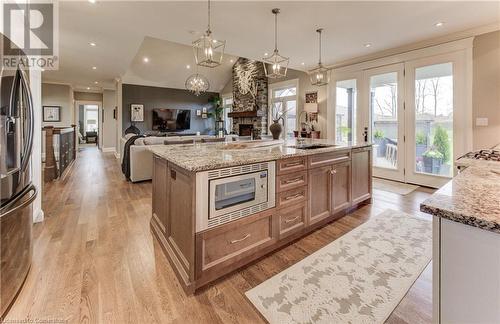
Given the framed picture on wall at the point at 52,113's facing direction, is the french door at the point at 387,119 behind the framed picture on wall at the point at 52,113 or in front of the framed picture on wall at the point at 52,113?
in front

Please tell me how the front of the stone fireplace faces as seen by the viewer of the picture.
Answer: facing the viewer and to the left of the viewer

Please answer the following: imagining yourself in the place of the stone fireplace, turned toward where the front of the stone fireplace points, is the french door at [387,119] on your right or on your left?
on your left

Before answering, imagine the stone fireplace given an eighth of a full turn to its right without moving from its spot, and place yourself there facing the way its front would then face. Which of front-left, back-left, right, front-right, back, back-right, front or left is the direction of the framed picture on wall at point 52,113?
front

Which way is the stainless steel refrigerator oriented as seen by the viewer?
to the viewer's right

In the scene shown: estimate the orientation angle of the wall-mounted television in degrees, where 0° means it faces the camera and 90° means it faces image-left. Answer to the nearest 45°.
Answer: approximately 0°

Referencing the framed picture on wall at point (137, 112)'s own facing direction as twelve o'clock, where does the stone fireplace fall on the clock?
The stone fireplace is roughly at 10 o'clock from the framed picture on wall.

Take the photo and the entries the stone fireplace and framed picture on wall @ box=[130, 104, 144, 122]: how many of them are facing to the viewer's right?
0

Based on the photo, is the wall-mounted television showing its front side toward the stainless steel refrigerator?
yes

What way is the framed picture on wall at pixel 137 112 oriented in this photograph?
toward the camera

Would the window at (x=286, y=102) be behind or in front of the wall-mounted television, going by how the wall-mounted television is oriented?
in front
